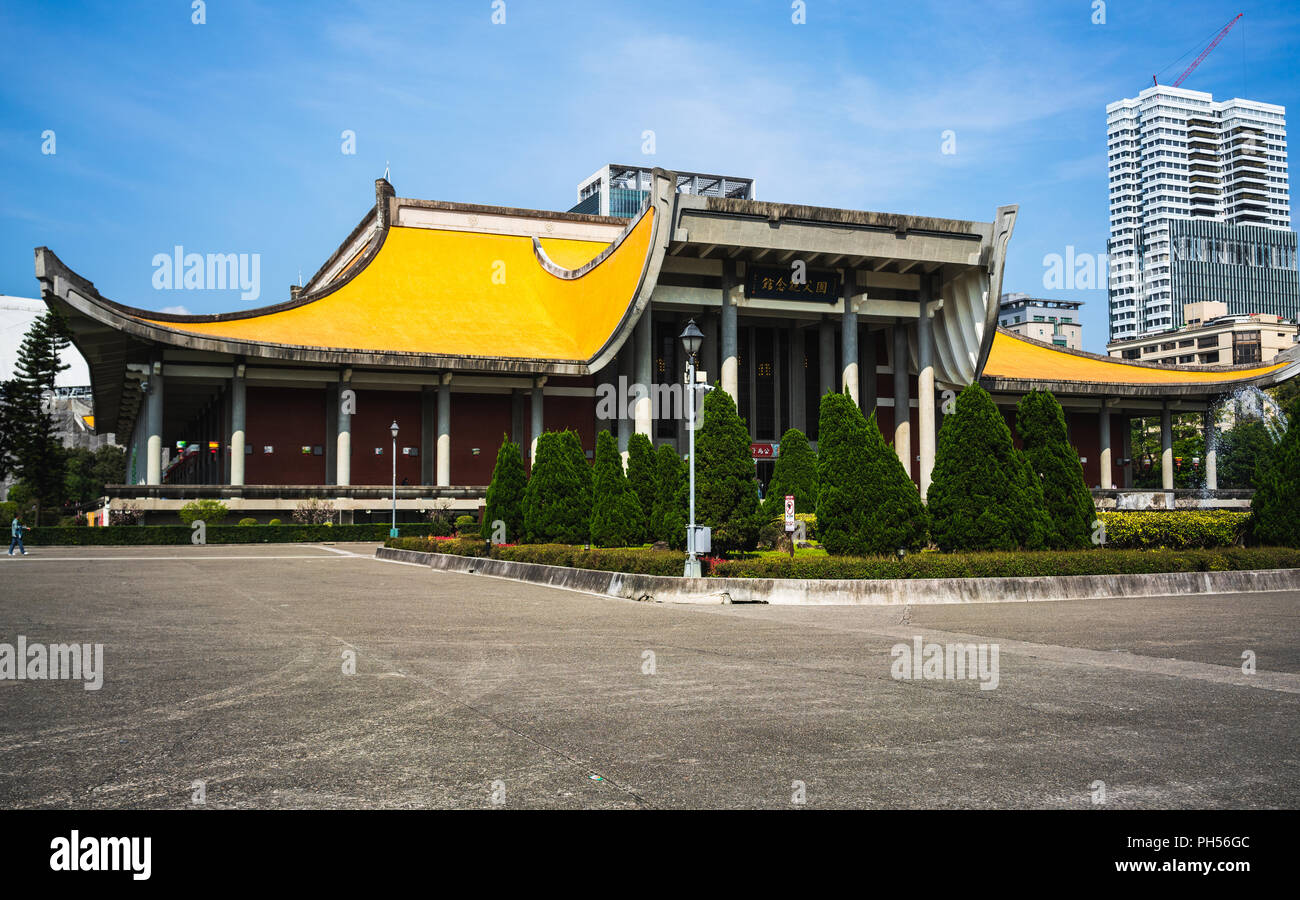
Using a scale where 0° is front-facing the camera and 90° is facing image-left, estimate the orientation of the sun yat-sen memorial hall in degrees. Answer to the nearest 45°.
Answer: approximately 315°

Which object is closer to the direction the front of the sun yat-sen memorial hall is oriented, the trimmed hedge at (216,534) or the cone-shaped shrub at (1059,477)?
the cone-shaped shrub

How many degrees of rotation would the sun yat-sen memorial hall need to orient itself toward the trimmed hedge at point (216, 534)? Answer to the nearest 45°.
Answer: approximately 90° to its right

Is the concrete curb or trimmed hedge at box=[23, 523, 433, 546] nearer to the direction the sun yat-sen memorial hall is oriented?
the concrete curb

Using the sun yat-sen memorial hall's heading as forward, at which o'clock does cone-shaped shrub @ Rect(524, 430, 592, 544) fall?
The cone-shaped shrub is roughly at 1 o'clock from the sun yat-sen memorial hall.

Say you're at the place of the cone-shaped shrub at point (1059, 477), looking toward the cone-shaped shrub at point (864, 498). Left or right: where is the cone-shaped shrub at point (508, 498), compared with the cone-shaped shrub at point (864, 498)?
right

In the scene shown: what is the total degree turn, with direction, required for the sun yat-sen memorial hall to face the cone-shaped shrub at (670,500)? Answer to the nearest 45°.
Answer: approximately 45° to its right
